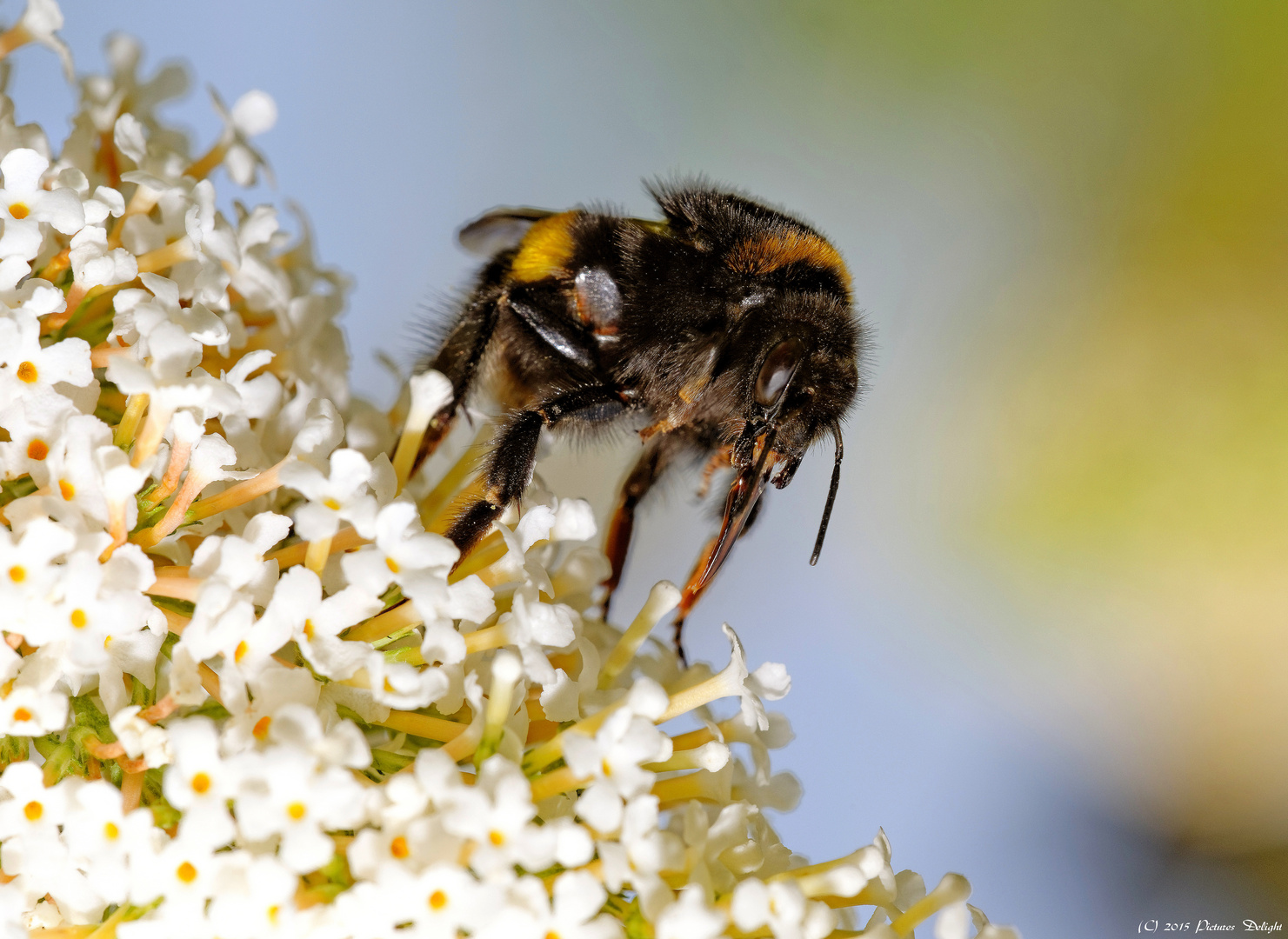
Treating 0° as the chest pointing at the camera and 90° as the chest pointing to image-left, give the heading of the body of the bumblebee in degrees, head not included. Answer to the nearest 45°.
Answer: approximately 270°
